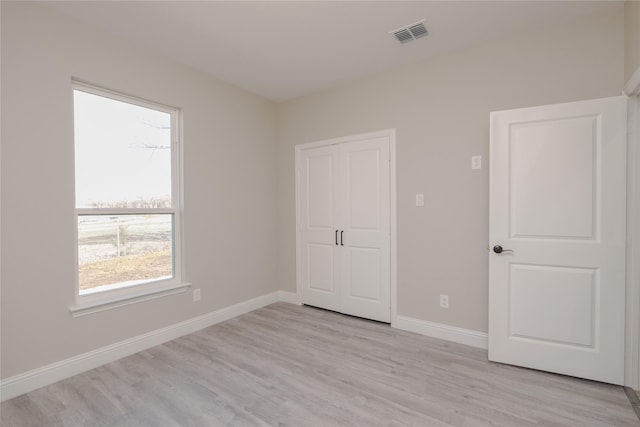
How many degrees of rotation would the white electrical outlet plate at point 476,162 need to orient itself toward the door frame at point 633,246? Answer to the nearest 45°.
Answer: approximately 90° to its left

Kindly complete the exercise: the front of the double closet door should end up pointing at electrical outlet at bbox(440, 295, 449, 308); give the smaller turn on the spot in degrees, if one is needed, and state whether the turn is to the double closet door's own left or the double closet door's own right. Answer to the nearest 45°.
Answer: approximately 90° to the double closet door's own left

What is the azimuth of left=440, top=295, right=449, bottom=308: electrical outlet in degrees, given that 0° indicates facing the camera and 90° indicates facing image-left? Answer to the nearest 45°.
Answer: approximately 0°

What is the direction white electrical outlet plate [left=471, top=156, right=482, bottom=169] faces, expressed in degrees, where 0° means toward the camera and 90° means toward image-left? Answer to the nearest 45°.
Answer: approximately 0°

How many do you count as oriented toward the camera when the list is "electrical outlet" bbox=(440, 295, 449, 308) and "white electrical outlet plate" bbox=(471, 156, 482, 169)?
2

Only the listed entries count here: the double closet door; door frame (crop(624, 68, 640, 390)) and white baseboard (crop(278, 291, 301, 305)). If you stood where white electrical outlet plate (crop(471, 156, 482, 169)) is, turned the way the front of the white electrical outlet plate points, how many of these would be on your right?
2
